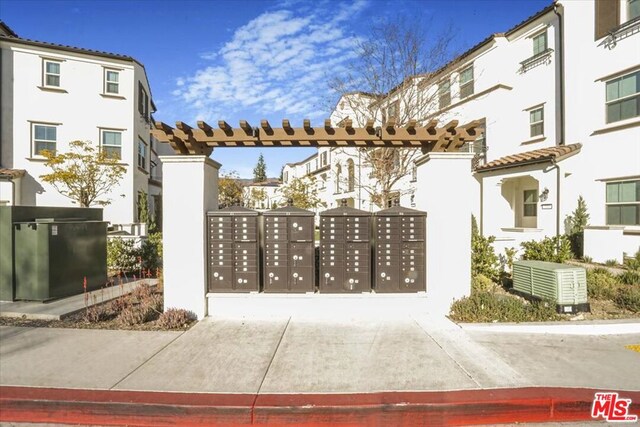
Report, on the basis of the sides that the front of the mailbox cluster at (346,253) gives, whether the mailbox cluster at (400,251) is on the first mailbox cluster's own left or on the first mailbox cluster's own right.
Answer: on the first mailbox cluster's own left

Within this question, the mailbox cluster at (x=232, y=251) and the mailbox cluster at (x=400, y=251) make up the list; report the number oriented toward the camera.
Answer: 2

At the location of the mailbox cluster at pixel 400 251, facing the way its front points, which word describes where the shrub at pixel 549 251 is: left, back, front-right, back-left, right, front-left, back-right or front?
back-left

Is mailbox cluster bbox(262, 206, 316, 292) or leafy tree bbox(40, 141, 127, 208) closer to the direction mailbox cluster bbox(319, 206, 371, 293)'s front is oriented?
the mailbox cluster

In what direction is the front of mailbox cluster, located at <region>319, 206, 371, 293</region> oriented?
toward the camera

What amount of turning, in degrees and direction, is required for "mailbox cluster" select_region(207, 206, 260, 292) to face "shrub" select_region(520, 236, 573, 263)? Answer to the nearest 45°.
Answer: approximately 90° to its left

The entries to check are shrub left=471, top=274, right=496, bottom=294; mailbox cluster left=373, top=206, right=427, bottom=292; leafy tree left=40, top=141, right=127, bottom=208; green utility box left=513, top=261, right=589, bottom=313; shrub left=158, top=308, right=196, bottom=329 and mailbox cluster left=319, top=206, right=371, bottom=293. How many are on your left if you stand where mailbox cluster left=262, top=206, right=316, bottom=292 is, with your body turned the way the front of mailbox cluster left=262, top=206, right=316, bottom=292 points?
4

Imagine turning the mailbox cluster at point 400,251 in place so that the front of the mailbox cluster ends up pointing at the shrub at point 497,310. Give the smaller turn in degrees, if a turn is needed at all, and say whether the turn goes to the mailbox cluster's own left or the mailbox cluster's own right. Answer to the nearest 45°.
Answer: approximately 90° to the mailbox cluster's own left

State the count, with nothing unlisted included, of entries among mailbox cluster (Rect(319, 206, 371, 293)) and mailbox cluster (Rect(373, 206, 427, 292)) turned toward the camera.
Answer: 2

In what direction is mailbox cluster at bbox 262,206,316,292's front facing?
toward the camera

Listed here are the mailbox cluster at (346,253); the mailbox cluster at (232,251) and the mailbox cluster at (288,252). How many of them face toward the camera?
3

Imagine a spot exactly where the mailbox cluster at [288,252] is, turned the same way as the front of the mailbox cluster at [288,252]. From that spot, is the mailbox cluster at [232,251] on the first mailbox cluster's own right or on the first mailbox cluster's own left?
on the first mailbox cluster's own right

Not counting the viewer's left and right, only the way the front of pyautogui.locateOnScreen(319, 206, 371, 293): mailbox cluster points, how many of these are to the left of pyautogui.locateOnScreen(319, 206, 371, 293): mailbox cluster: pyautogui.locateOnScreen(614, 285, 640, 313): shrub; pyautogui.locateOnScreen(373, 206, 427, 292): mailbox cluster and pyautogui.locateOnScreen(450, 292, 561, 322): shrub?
3

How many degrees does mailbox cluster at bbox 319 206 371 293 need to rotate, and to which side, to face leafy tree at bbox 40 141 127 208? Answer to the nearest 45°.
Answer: approximately 135° to its right
